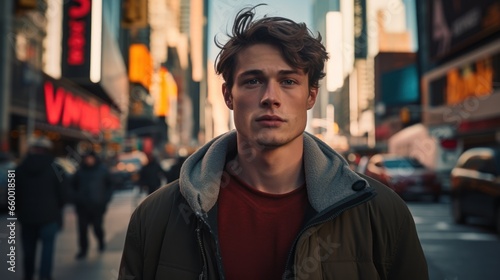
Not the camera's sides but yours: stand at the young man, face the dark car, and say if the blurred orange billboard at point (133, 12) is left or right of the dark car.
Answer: left

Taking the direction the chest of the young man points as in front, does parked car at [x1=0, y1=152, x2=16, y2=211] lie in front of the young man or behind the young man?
behind

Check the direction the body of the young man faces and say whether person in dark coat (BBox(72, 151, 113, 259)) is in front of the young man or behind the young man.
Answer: behind

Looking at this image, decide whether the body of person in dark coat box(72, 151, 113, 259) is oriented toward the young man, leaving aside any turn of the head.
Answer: yes

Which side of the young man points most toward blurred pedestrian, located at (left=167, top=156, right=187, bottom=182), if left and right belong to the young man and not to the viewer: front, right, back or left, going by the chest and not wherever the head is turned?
back

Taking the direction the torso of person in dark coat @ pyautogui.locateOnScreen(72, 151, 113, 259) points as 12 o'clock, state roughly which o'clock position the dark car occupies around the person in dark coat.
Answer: The dark car is roughly at 9 o'clock from the person in dark coat.

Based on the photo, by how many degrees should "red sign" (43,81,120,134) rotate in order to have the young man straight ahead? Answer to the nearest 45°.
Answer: approximately 45° to its right

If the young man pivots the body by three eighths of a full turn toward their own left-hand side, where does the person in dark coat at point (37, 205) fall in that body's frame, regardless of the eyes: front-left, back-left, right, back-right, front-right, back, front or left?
left
